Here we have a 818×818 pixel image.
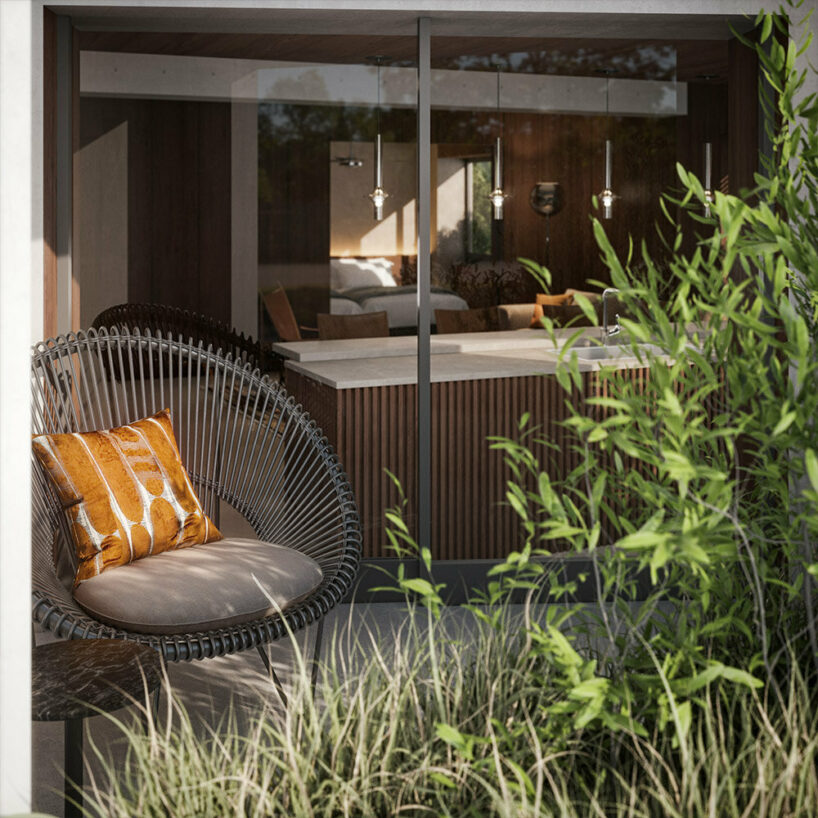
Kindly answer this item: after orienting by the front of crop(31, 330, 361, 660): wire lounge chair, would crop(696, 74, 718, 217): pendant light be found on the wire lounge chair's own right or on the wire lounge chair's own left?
on the wire lounge chair's own left

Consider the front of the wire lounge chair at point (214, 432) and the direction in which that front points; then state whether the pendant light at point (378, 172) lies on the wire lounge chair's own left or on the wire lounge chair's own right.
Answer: on the wire lounge chair's own left

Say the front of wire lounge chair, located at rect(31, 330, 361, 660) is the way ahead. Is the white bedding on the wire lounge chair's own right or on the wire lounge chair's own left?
on the wire lounge chair's own left

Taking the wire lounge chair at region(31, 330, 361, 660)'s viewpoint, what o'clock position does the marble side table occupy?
The marble side table is roughly at 2 o'clock from the wire lounge chair.

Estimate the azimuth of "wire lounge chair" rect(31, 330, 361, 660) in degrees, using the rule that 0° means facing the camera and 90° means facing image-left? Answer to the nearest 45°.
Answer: approximately 315°

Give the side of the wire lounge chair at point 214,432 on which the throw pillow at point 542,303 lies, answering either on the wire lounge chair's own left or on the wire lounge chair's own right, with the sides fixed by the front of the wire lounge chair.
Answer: on the wire lounge chair's own left
